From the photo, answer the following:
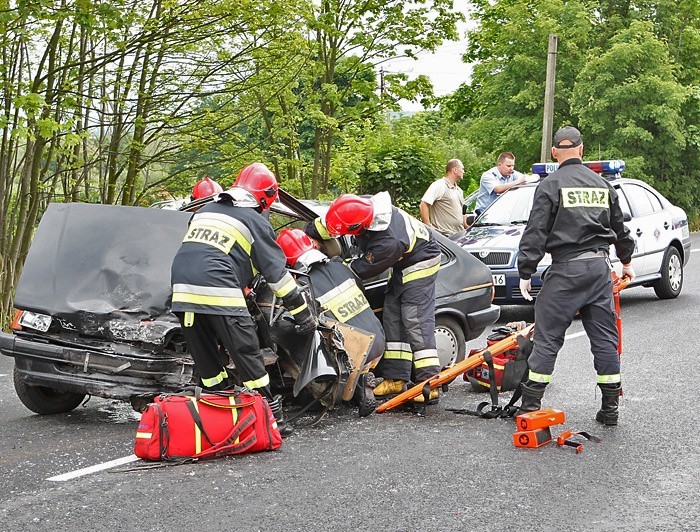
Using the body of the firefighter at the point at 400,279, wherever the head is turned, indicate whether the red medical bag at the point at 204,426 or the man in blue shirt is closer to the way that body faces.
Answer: the red medical bag

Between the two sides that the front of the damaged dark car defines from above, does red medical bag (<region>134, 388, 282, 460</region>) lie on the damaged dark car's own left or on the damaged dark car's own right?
on the damaged dark car's own left

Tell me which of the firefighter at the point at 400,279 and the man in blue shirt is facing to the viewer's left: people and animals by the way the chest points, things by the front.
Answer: the firefighter

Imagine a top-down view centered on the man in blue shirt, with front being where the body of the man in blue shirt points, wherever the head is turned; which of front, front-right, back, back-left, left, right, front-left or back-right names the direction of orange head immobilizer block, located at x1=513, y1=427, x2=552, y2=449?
front-right

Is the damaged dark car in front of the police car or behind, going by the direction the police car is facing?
in front

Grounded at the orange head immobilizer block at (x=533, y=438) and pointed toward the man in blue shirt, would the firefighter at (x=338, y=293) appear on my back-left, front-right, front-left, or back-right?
front-left

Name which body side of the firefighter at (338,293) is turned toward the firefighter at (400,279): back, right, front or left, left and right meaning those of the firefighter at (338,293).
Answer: right

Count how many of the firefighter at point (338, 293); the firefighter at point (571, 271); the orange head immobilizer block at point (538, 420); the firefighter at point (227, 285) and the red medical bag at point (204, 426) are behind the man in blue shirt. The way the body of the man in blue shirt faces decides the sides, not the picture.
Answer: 0

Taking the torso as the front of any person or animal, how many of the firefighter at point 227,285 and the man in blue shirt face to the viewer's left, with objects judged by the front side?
0

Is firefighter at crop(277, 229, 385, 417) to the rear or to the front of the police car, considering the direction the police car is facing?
to the front

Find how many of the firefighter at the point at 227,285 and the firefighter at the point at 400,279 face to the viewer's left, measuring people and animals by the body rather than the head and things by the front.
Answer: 1

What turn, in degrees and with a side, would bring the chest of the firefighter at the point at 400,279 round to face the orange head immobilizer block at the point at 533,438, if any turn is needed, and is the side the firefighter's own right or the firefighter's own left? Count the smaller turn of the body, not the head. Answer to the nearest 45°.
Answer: approximately 135° to the firefighter's own left

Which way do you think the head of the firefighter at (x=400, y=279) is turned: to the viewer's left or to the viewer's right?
to the viewer's left

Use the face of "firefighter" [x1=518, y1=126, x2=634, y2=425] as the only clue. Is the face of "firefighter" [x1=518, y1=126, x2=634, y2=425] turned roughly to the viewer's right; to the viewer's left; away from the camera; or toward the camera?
away from the camera

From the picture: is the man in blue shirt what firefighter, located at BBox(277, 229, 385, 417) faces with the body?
no

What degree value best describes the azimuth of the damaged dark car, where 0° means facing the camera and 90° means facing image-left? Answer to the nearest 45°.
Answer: approximately 45°

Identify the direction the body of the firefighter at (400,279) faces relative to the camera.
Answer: to the viewer's left
